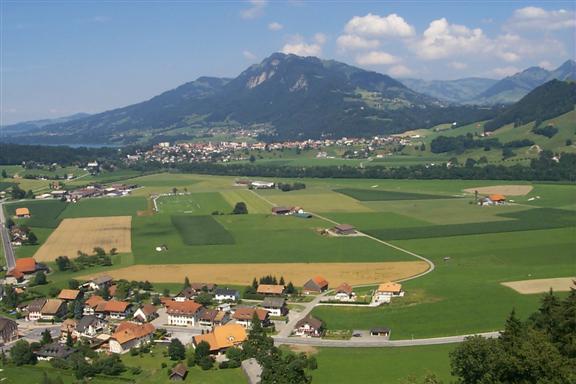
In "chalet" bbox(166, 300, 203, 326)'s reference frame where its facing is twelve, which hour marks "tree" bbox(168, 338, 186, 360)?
The tree is roughly at 12 o'clock from the chalet.

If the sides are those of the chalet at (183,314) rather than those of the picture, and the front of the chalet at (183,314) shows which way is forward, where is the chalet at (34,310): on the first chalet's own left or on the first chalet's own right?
on the first chalet's own right

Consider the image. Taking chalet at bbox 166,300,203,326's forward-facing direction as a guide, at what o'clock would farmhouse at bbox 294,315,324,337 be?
The farmhouse is roughly at 10 o'clock from the chalet.

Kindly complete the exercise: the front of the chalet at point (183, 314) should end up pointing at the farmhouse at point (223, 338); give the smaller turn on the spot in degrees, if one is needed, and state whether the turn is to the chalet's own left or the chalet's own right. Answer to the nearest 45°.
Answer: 0° — it already faces it

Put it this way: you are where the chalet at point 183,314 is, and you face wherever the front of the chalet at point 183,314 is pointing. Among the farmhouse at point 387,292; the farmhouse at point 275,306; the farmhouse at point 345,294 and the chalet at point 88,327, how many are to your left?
3

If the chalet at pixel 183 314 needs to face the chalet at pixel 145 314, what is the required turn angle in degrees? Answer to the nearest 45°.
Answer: approximately 135° to its right

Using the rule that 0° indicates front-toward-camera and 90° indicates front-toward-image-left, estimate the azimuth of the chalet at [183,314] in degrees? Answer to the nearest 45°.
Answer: approximately 0°

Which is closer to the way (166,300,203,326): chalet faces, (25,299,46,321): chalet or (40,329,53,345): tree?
the tree

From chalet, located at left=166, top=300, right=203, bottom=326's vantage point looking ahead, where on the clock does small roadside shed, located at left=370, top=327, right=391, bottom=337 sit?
The small roadside shed is roughly at 10 o'clock from the chalet.

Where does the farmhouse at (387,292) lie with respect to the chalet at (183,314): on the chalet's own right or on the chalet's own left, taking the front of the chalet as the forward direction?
on the chalet's own left

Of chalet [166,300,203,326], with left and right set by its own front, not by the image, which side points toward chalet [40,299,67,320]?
right

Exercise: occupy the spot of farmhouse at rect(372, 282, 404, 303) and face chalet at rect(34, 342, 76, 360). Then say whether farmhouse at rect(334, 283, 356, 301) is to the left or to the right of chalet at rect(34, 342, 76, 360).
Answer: right

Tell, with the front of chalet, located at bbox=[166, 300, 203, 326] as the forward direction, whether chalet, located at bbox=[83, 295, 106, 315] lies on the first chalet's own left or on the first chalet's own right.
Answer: on the first chalet's own right

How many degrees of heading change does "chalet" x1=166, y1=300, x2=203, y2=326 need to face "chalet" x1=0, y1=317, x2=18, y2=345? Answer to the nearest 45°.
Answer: approximately 90° to its right

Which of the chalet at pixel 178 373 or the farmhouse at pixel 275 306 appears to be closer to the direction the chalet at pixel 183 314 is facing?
the chalet
